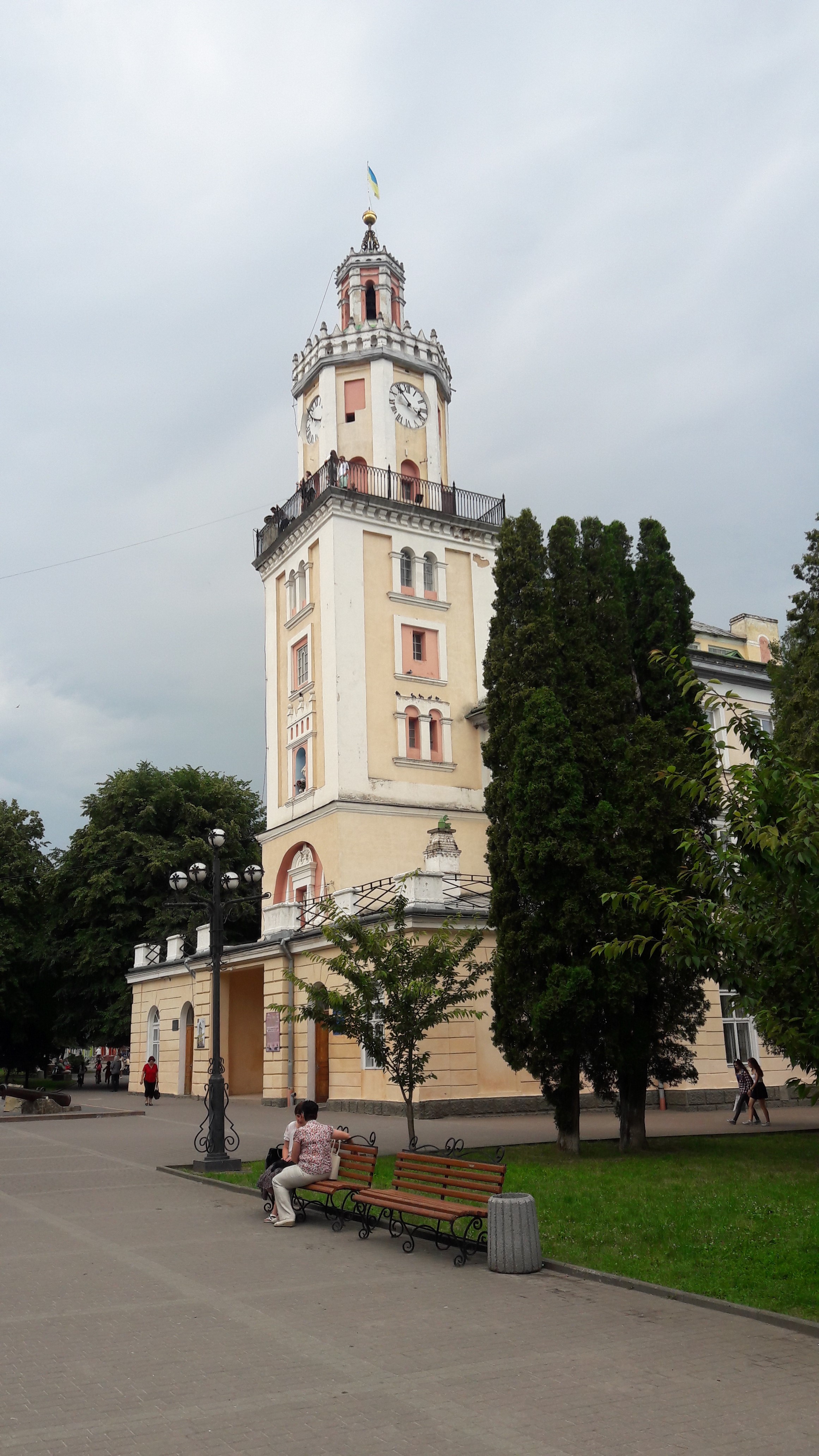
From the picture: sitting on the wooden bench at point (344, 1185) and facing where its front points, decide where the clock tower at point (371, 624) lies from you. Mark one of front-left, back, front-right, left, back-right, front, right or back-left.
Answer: back-right

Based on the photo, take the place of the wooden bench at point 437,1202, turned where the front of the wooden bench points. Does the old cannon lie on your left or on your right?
on your right

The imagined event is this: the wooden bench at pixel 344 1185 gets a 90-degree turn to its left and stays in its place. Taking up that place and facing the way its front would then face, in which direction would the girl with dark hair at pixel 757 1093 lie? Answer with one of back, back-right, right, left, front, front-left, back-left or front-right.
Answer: left

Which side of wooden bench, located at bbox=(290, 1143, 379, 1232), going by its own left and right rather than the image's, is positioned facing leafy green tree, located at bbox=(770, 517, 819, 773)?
back

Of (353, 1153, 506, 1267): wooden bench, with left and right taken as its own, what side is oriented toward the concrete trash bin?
left

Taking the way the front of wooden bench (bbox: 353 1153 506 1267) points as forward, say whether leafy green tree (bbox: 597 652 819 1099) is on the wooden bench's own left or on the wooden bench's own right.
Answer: on the wooden bench's own left

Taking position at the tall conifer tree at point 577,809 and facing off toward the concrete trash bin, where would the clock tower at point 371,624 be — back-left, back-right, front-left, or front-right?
back-right

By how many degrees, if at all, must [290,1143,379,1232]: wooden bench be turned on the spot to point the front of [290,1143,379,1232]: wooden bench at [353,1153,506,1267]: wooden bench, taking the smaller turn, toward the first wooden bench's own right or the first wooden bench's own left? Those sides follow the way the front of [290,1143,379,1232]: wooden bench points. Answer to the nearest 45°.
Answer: approximately 90° to the first wooden bench's own left

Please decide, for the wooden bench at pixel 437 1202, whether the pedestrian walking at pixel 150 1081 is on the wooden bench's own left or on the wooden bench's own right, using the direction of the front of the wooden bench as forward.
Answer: on the wooden bench's own right

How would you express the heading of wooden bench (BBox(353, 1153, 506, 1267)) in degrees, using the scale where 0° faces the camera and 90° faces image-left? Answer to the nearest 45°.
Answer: approximately 45°

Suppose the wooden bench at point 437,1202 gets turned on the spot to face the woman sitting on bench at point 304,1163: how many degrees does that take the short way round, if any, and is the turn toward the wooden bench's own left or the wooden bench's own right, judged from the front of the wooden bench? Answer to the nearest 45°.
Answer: approximately 90° to the wooden bench's own right

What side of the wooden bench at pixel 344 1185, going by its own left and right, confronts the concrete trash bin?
left

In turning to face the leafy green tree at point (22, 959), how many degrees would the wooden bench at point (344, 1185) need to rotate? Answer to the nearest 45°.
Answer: approximately 135° to its right
